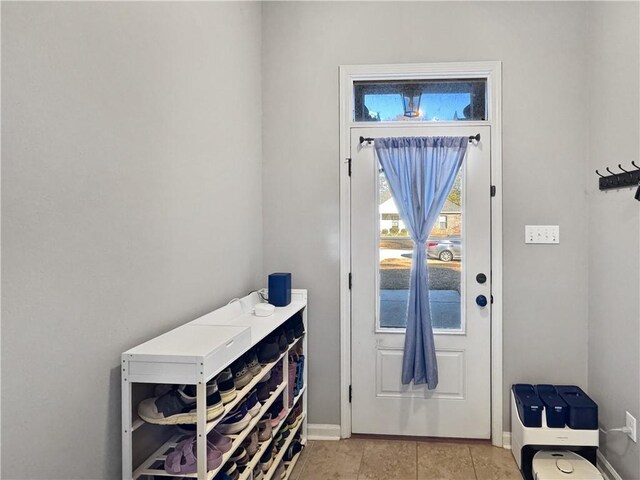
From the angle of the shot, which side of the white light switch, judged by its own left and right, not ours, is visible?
front

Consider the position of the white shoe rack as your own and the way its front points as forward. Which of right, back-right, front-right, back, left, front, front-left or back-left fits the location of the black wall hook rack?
front-left

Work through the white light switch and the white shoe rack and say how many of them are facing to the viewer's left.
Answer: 0

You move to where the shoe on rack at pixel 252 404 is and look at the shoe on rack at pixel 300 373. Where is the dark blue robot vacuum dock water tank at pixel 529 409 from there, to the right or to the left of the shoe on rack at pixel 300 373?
right

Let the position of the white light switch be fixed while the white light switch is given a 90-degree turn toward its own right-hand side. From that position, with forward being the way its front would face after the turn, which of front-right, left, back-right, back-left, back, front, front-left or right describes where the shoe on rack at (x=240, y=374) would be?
front-left

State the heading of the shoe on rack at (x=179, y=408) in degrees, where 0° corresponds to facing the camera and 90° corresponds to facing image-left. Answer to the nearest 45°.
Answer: approximately 90°

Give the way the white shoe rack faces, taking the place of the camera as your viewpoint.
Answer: facing the viewer and to the right of the viewer

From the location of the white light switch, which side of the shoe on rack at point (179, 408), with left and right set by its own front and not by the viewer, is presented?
back

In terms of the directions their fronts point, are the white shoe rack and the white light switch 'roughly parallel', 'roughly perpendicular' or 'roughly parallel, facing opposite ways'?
roughly perpendicular

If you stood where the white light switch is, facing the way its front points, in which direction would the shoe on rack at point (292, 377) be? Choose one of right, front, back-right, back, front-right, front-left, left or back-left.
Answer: front-right

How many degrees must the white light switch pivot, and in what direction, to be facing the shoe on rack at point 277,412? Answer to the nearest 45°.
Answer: approximately 45° to its right

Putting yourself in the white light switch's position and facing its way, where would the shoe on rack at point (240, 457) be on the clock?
The shoe on rack is roughly at 1 o'clock from the white light switch.
